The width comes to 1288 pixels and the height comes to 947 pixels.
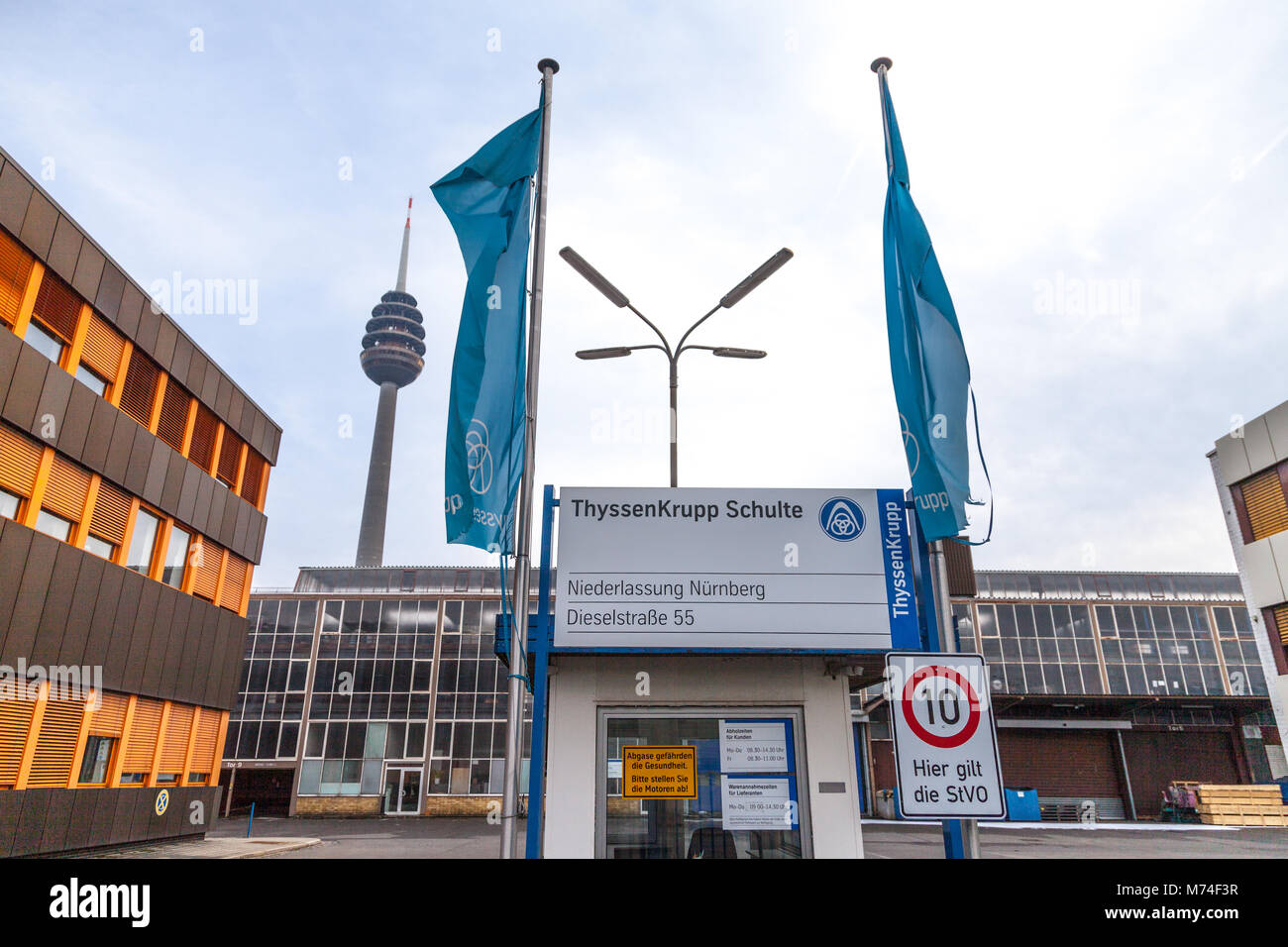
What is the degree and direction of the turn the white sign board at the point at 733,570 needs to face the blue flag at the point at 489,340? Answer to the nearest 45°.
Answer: approximately 90° to its right

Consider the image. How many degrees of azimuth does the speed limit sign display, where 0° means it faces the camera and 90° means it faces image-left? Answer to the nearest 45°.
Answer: approximately 0°

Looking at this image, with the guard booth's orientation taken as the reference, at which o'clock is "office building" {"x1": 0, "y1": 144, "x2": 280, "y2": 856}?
The office building is roughly at 4 o'clock from the guard booth.

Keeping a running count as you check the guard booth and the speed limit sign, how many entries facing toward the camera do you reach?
2

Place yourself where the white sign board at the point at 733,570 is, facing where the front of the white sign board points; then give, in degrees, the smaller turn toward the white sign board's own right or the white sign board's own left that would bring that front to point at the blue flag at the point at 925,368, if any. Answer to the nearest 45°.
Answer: approximately 90° to the white sign board's own left

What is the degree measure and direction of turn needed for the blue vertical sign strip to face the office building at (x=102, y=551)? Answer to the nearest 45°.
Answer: approximately 90° to its right

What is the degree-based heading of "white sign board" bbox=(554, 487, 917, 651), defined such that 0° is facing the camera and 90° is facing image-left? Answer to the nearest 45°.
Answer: approximately 0°
